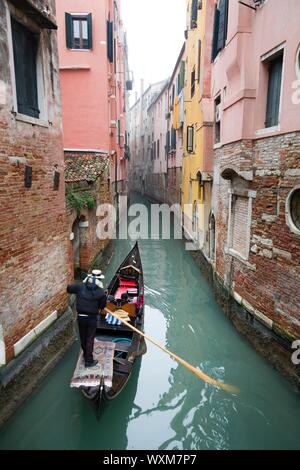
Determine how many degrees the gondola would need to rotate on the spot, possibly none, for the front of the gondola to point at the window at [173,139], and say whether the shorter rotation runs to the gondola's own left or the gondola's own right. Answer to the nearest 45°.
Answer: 0° — it already faces it

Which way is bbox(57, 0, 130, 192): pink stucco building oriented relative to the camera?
to the viewer's right

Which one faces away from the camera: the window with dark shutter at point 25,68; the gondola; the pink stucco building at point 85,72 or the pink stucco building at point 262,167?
the gondola

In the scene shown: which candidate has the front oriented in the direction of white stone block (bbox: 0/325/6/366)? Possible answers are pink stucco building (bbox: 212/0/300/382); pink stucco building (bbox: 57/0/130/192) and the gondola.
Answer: pink stucco building (bbox: 212/0/300/382)

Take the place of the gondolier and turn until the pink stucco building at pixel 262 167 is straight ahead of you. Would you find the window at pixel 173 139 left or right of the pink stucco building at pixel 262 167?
left

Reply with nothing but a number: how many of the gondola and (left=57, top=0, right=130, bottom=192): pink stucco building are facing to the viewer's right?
1

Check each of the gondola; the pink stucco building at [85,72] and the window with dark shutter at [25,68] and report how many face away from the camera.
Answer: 1

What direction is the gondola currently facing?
away from the camera

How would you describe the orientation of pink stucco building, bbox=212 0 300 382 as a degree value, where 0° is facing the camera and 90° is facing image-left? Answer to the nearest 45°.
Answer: approximately 45°

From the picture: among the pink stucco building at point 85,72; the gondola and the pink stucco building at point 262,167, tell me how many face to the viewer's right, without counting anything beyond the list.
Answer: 1

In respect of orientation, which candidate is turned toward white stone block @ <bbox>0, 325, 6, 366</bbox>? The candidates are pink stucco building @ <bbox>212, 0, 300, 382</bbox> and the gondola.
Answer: the pink stucco building

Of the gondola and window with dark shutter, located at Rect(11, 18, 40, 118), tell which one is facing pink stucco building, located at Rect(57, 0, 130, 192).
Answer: the gondola

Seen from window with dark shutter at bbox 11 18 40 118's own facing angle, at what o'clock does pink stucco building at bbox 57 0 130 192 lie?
The pink stucco building is roughly at 8 o'clock from the window with dark shutter.

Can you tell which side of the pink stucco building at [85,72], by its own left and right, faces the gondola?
right

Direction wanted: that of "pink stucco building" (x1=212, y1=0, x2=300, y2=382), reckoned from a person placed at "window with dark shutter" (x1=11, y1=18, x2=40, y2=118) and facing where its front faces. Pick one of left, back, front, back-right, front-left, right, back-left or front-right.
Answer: front-left
